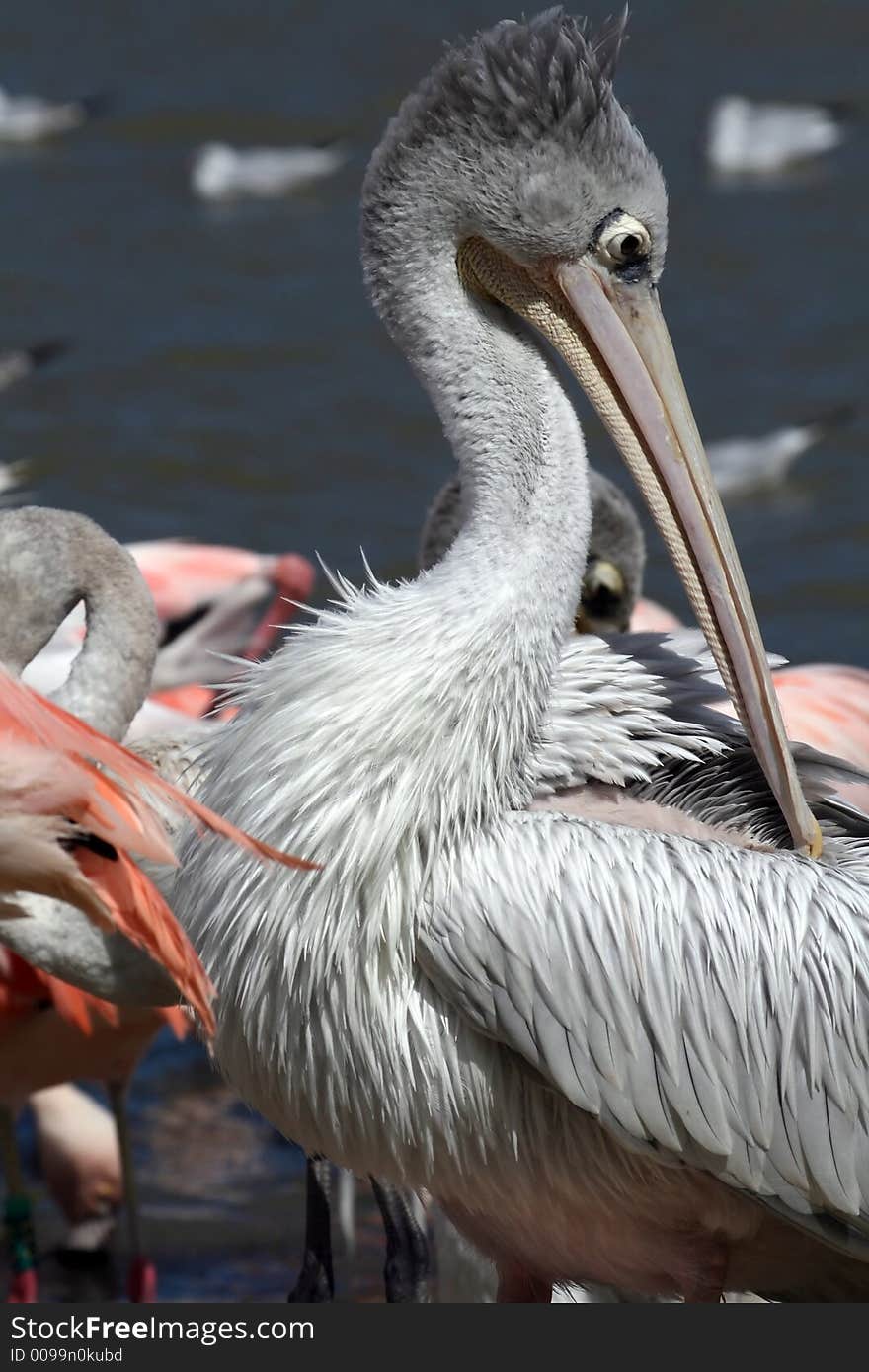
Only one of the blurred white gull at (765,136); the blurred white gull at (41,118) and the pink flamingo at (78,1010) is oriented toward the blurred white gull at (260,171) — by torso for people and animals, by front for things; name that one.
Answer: the blurred white gull at (765,136)

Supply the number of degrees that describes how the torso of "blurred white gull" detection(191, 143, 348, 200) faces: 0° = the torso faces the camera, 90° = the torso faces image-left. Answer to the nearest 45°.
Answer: approximately 90°

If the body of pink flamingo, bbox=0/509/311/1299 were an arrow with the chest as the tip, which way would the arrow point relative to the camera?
to the viewer's left

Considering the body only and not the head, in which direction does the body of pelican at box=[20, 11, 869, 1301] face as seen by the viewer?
to the viewer's left

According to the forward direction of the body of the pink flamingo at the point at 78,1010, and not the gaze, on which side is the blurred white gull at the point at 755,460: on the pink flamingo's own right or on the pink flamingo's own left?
on the pink flamingo's own right

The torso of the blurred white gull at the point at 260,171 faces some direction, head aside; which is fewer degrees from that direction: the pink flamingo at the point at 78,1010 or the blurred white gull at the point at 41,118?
the blurred white gull

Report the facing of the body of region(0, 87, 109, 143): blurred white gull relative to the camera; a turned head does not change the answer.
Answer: to the viewer's left

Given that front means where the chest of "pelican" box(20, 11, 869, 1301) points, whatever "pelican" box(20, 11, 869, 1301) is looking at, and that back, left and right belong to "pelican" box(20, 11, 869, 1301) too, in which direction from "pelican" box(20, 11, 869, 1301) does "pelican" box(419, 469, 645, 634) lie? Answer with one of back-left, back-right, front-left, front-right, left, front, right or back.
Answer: right

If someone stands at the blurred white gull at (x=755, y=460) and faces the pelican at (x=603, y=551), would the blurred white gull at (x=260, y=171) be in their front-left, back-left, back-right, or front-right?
back-right

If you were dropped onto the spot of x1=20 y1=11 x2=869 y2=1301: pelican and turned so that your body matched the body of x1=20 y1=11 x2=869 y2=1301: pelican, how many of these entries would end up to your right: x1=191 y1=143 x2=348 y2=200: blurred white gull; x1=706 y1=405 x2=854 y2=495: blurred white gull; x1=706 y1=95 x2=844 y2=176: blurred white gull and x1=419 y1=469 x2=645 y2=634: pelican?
4

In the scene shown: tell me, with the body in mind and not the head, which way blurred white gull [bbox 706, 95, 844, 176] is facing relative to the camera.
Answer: to the viewer's left

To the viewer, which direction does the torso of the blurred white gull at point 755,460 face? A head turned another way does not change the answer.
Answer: to the viewer's left
